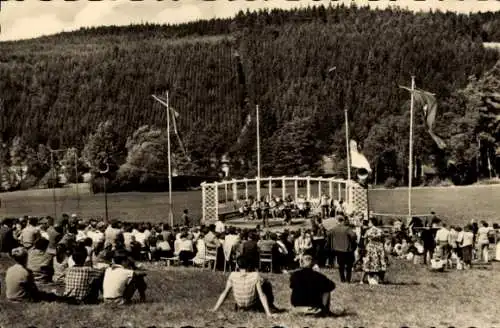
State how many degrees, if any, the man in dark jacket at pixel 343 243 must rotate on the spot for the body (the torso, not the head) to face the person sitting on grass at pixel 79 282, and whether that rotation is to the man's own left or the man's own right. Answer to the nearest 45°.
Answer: approximately 135° to the man's own left

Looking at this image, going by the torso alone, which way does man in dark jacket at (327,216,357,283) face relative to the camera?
away from the camera

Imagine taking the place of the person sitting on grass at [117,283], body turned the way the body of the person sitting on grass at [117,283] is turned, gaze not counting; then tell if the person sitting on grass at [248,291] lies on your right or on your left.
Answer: on your right

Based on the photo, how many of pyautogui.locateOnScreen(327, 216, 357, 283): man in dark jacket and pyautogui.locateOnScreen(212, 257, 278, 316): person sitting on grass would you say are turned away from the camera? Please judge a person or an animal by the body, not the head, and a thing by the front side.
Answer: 2

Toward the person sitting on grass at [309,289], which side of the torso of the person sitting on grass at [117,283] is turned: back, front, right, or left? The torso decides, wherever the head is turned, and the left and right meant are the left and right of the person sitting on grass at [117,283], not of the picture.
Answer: right

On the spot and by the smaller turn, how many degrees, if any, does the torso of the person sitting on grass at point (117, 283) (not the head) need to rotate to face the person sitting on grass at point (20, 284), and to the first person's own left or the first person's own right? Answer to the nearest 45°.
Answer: approximately 135° to the first person's own left

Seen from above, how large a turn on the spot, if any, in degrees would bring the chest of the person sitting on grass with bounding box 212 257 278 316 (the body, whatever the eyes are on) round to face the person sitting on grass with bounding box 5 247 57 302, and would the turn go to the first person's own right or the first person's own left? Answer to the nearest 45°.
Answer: approximately 90° to the first person's own left

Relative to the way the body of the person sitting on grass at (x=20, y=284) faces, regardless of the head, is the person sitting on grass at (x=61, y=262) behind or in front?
in front

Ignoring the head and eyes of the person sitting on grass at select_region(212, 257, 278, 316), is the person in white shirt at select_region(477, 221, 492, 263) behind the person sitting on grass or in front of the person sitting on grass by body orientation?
in front

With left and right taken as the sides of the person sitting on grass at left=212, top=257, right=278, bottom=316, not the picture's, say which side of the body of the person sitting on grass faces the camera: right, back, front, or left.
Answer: back

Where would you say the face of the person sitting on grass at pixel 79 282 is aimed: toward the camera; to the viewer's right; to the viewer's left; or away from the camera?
away from the camera

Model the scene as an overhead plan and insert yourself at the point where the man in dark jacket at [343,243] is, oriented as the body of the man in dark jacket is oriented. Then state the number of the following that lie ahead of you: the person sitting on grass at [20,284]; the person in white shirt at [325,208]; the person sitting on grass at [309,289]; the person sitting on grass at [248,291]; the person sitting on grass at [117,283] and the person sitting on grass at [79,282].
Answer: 1

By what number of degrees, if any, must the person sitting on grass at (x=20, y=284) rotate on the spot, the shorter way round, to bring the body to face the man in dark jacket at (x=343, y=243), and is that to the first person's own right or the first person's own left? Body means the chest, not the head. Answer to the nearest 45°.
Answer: approximately 45° to the first person's own right
